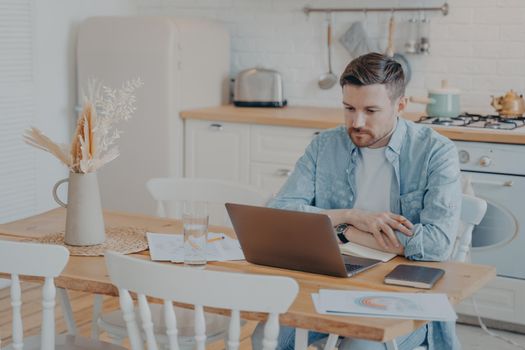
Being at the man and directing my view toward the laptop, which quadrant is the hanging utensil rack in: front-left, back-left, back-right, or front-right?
back-right

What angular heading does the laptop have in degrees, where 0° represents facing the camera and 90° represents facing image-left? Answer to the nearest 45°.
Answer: approximately 225°

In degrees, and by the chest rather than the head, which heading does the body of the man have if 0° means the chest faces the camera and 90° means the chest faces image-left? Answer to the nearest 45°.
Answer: approximately 45°

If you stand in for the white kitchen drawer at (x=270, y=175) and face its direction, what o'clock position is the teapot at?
The teapot is roughly at 8 o'clock from the white kitchen drawer.

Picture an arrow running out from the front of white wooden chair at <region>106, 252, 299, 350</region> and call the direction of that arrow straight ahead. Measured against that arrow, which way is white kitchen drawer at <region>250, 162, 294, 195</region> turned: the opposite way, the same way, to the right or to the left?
the opposite way

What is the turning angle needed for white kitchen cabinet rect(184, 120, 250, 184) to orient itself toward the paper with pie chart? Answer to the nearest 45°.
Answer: approximately 45° to its left

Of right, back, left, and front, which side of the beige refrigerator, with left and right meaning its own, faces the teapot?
left

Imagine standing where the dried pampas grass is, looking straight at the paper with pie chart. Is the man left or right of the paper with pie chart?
left

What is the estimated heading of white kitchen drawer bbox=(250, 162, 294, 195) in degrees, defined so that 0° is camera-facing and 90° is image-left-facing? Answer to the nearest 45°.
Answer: approximately 45°

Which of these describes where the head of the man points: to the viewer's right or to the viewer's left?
to the viewer's left

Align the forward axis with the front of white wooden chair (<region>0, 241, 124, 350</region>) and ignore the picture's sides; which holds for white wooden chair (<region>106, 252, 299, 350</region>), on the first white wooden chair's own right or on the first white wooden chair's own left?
on the first white wooden chair's own right

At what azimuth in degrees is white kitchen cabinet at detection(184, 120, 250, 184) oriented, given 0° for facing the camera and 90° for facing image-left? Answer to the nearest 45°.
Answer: approximately 45°

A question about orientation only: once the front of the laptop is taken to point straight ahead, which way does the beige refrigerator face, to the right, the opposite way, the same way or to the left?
the opposite way
